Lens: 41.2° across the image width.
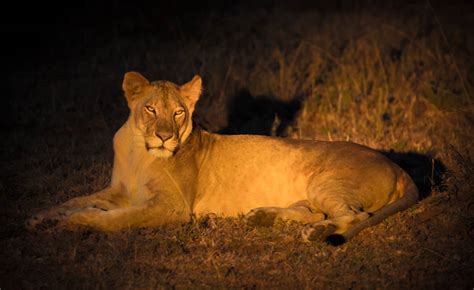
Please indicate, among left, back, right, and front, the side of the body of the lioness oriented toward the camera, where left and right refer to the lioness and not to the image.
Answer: left
